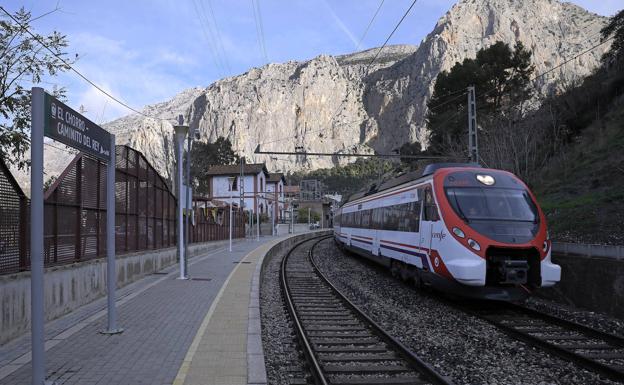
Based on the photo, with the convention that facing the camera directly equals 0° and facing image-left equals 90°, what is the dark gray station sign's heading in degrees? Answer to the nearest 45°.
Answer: approximately 315°

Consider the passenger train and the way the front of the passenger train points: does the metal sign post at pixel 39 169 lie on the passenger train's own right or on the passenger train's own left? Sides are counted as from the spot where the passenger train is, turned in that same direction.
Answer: on the passenger train's own right

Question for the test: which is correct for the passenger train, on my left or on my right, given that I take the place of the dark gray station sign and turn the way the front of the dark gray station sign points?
on my left

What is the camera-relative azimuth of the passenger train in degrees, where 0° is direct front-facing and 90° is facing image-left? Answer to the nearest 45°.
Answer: approximately 315°

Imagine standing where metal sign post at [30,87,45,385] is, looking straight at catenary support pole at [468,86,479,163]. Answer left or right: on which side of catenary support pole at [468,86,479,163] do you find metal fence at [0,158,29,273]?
left

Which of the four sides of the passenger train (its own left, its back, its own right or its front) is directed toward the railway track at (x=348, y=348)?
right

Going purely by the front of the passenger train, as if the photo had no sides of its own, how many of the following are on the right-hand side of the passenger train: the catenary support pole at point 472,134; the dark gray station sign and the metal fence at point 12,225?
2
